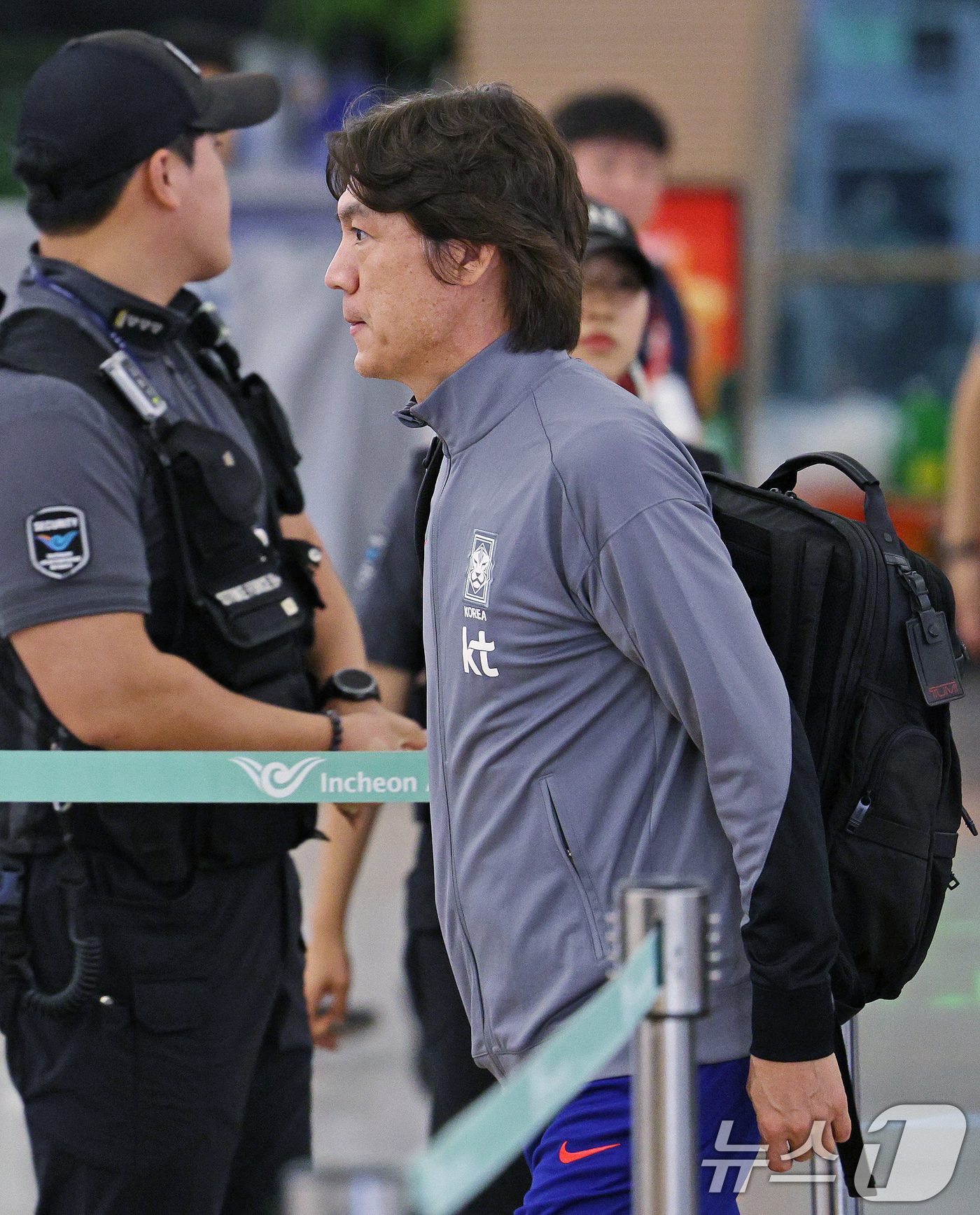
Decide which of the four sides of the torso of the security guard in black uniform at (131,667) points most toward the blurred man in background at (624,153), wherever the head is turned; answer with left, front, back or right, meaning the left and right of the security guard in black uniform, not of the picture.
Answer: left

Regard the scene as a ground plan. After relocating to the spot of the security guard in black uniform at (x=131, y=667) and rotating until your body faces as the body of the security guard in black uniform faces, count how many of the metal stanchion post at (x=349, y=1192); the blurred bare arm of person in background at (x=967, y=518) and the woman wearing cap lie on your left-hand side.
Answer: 2

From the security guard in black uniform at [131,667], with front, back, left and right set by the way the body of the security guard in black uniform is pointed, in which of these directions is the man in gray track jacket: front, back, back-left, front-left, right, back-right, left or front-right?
front

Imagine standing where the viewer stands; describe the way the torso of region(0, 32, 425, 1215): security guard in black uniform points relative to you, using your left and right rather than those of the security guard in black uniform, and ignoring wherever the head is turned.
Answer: facing the viewer and to the right of the viewer

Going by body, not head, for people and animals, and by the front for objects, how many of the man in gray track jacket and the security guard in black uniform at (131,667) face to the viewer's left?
1

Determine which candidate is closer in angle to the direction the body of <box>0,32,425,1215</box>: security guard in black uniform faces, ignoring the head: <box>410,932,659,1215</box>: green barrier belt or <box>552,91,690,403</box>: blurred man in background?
the green barrier belt

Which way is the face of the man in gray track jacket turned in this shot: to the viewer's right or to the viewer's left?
to the viewer's left

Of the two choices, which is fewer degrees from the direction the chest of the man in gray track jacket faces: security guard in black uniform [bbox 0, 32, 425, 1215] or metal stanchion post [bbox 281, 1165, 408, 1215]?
the security guard in black uniform

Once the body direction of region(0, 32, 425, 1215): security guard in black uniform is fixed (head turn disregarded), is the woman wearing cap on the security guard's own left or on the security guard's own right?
on the security guard's own left

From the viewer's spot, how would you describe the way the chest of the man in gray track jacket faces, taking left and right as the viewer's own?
facing to the left of the viewer

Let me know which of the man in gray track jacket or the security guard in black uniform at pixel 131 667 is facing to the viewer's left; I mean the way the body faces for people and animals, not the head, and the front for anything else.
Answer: the man in gray track jacket

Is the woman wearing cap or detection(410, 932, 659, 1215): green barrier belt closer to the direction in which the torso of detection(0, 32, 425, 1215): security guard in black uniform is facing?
the green barrier belt
